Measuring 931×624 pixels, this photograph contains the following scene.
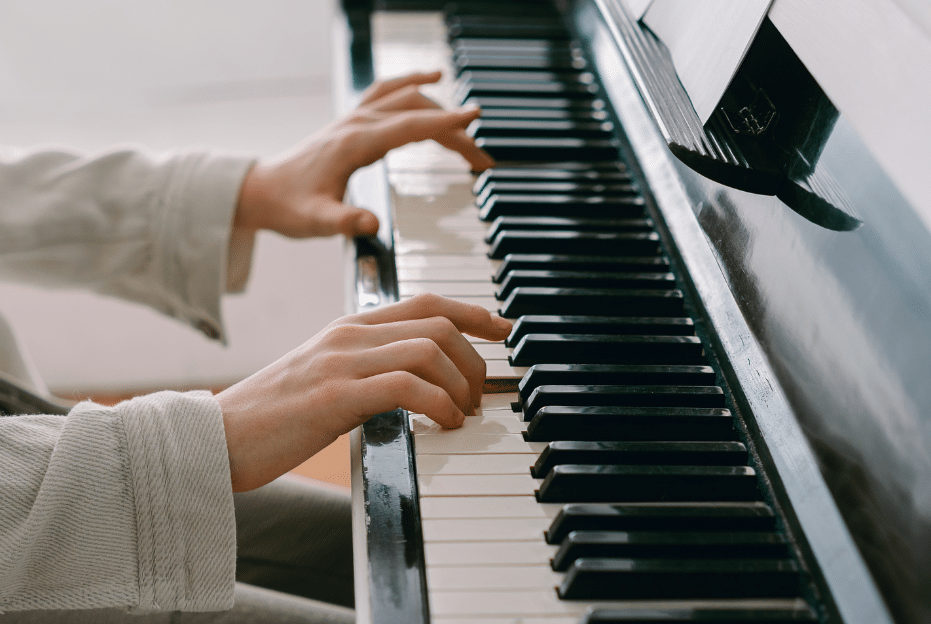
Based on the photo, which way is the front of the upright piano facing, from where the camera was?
facing to the left of the viewer
